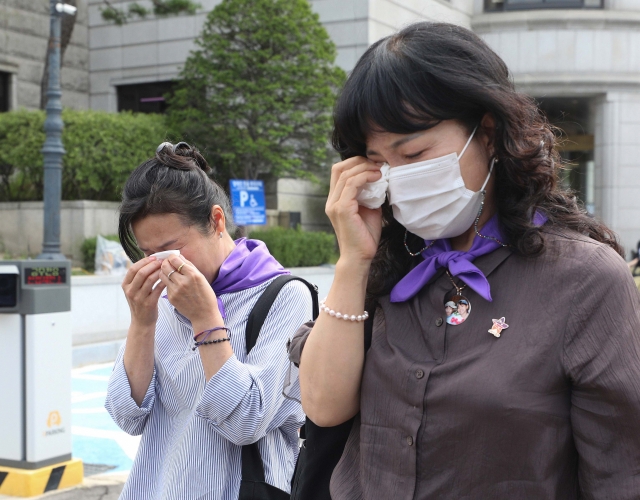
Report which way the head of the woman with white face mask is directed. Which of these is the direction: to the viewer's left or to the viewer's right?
to the viewer's left

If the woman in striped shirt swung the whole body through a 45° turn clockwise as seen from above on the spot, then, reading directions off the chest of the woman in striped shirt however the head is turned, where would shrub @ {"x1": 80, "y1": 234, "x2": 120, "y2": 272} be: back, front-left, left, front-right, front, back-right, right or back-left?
right

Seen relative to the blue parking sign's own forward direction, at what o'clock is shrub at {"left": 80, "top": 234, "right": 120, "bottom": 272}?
The shrub is roughly at 3 o'clock from the blue parking sign.

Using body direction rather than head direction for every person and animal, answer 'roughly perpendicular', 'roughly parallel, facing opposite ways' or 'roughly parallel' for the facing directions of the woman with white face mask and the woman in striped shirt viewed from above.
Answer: roughly parallel

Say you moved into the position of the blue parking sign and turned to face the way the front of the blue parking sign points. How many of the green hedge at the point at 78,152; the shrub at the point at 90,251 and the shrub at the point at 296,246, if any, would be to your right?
2

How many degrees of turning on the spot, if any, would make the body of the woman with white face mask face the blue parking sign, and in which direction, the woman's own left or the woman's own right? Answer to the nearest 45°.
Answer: approximately 135° to the woman's own right

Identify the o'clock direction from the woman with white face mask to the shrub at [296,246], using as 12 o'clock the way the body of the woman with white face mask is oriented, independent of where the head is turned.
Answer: The shrub is roughly at 4 o'clock from the woman with white face mask.

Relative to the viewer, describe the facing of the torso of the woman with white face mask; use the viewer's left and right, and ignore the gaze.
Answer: facing the viewer and to the left of the viewer

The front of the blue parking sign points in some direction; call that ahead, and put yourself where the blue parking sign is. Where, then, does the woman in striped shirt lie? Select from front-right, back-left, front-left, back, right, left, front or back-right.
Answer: front

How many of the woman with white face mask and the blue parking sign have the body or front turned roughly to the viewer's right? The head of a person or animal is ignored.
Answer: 0

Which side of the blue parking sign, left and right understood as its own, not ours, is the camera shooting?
front
